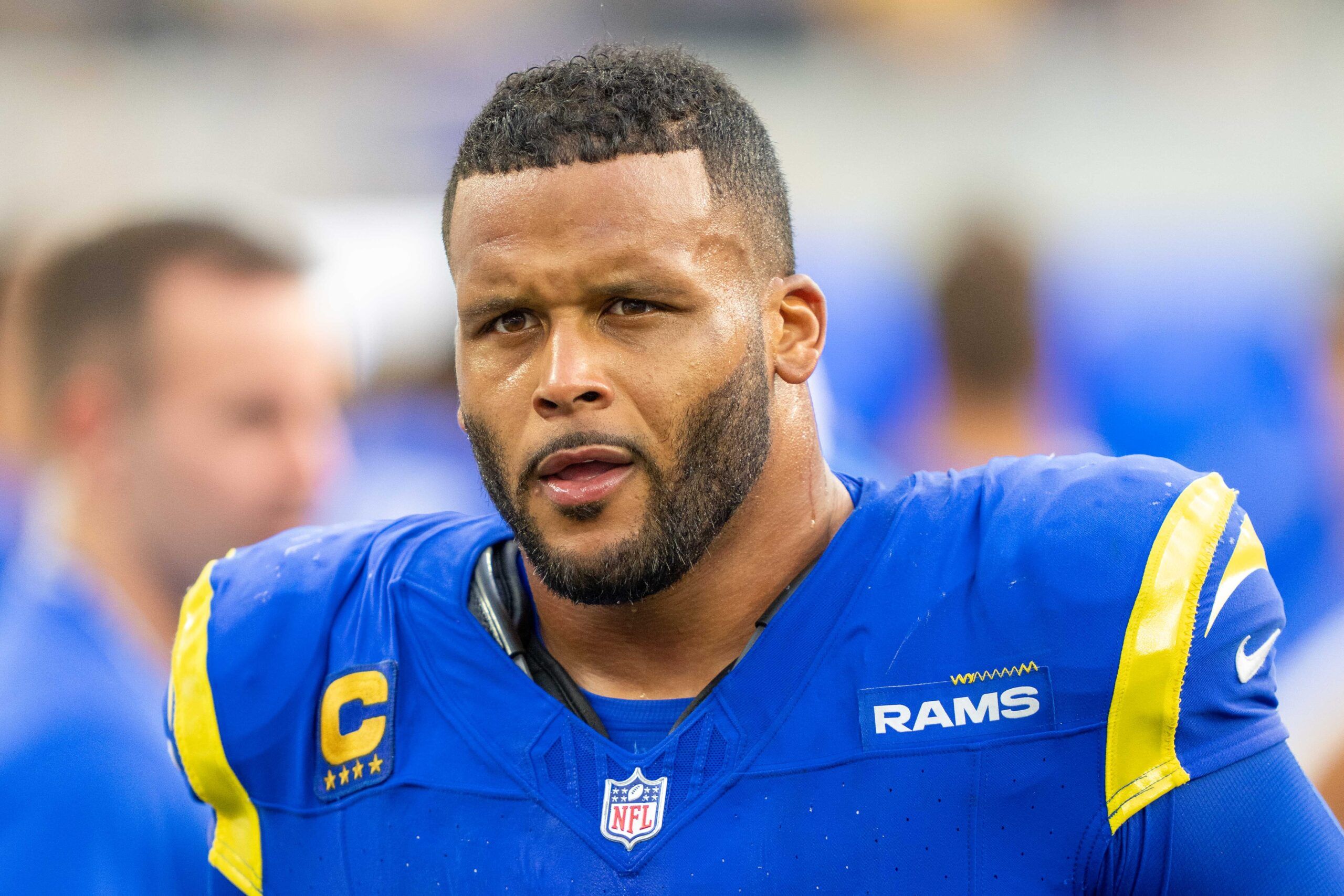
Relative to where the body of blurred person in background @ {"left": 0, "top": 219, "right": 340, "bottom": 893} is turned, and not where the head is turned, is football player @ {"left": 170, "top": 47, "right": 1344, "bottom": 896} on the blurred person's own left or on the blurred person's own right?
on the blurred person's own right

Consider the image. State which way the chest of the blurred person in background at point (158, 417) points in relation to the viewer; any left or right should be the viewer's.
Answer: facing to the right of the viewer

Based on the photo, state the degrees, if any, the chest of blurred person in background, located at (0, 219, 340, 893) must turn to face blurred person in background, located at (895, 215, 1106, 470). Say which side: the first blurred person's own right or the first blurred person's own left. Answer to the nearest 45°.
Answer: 0° — they already face them

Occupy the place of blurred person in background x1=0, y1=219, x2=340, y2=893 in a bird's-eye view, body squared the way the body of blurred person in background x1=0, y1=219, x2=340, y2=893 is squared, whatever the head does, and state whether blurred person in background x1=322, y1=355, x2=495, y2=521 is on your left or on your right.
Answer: on your left

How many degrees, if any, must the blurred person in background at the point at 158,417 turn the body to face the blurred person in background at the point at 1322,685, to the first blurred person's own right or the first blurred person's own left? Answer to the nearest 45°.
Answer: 0° — they already face them
